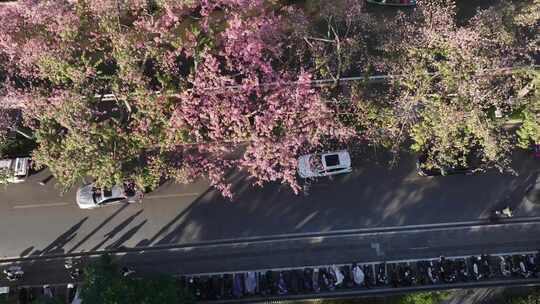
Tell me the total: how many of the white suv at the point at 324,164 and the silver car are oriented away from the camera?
0

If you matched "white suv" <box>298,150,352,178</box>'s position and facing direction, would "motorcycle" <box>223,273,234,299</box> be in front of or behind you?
in front

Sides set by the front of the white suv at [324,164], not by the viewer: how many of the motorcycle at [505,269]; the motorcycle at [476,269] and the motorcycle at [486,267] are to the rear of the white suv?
3

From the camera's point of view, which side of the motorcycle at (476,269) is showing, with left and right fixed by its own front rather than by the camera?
back

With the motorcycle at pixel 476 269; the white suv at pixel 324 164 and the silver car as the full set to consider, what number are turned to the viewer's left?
2

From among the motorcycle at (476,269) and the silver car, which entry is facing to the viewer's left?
the silver car

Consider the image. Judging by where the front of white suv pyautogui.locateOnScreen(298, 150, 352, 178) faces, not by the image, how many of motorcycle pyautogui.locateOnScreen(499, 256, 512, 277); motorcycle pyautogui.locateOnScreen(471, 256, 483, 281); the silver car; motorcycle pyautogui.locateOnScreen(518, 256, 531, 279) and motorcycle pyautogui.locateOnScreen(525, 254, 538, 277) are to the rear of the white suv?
4

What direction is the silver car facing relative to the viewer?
to the viewer's left

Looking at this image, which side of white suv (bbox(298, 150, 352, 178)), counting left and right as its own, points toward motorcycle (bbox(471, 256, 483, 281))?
back

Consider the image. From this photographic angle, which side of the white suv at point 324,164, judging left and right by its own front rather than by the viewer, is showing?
left

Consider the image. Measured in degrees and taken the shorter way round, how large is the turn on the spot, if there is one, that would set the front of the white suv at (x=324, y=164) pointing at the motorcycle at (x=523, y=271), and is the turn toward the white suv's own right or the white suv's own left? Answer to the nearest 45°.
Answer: approximately 180°

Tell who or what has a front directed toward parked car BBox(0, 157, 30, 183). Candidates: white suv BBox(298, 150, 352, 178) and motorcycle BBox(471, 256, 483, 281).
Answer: the white suv

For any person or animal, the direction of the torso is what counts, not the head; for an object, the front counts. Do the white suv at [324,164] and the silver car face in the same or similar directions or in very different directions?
same or similar directions

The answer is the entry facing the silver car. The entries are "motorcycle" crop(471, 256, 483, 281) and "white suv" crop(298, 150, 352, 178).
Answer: the white suv
